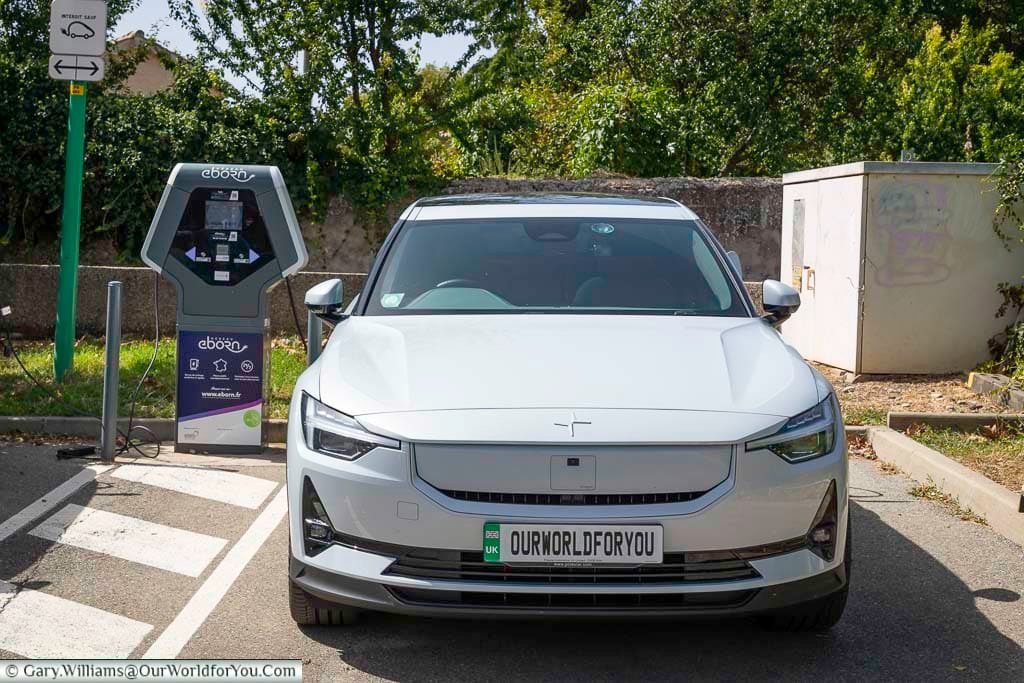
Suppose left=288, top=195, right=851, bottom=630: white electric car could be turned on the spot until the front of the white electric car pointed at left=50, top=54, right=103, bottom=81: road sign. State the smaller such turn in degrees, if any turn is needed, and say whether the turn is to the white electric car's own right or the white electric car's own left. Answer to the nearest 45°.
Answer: approximately 135° to the white electric car's own right

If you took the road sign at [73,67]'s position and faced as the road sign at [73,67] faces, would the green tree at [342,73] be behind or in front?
behind

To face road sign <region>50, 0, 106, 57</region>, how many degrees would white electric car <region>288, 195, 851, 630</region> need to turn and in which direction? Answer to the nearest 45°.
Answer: approximately 135° to its right

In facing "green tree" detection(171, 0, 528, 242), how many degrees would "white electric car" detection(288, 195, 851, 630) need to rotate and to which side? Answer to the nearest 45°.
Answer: approximately 180°

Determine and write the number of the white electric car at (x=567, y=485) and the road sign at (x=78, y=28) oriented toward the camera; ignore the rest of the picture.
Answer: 2

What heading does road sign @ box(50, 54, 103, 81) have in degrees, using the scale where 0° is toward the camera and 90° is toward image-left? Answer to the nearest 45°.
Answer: approximately 0°

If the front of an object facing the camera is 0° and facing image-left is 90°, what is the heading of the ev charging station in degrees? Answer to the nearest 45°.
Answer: approximately 0°
